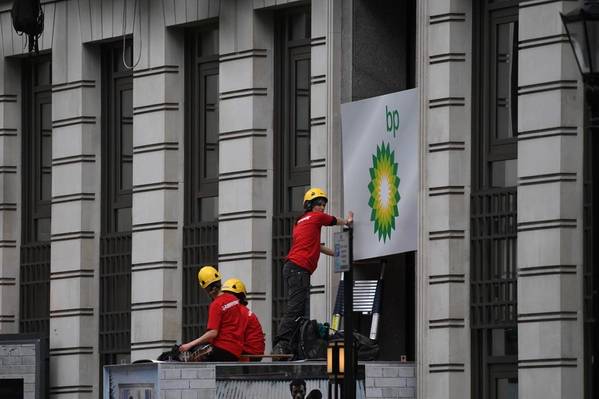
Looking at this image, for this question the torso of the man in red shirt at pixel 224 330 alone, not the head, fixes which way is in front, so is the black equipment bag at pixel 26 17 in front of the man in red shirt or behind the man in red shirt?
in front

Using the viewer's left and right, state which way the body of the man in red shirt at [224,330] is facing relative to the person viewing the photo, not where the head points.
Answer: facing away from the viewer and to the left of the viewer

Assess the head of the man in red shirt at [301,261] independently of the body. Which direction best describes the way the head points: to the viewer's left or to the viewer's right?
to the viewer's right

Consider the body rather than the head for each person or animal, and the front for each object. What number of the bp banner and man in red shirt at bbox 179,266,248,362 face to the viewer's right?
0

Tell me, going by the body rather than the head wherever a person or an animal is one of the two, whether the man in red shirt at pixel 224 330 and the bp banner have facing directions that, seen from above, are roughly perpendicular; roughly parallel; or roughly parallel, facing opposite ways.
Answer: roughly perpendicular

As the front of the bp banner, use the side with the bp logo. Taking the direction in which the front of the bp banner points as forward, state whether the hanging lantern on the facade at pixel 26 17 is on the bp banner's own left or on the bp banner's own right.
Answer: on the bp banner's own right

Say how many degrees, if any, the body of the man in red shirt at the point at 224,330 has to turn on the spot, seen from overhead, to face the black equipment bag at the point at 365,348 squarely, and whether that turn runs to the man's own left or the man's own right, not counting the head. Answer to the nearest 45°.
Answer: approximately 135° to the man's own right
